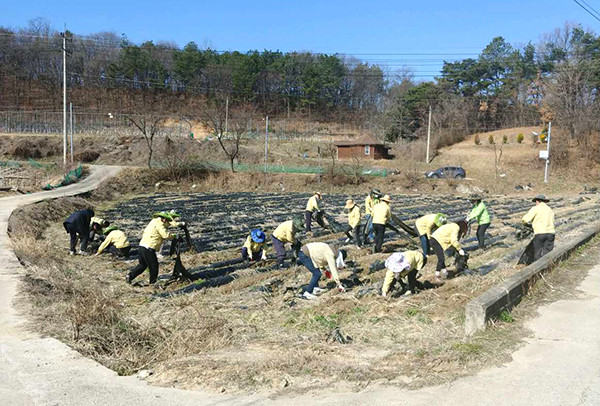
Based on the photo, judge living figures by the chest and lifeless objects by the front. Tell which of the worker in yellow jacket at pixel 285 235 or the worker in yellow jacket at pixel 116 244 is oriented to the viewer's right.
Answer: the worker in yellow jacket at pixel 285 235

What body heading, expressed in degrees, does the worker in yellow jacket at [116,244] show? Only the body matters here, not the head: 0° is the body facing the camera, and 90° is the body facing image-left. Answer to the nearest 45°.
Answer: approximately 90°

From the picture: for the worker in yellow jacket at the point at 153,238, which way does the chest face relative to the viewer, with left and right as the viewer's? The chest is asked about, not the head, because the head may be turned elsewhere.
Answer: facing to the right of the viewer

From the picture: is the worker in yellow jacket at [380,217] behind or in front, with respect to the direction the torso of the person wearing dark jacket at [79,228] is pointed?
in front

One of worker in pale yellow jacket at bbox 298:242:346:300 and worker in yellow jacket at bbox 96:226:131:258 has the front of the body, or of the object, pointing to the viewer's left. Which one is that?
worker in yellow jacket at bbox 96:226:131:258

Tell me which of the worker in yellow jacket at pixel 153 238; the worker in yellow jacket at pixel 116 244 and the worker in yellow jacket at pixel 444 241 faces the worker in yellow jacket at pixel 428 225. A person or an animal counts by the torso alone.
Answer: the worker in yellow jacket at pixel 153 238

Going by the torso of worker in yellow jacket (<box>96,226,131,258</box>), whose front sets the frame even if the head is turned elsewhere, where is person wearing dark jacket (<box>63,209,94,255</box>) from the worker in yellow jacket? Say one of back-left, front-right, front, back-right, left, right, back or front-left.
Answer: front-right

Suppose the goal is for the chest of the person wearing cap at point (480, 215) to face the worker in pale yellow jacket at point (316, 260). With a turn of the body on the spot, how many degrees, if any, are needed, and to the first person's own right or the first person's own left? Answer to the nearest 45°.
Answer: approximately 45° to the first person's own left

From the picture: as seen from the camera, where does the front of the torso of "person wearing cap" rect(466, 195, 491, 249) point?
to the viewer's left

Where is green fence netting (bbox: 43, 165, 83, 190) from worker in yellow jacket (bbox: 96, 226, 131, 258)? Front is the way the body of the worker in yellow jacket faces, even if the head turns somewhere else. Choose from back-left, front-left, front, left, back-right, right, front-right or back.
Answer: right
